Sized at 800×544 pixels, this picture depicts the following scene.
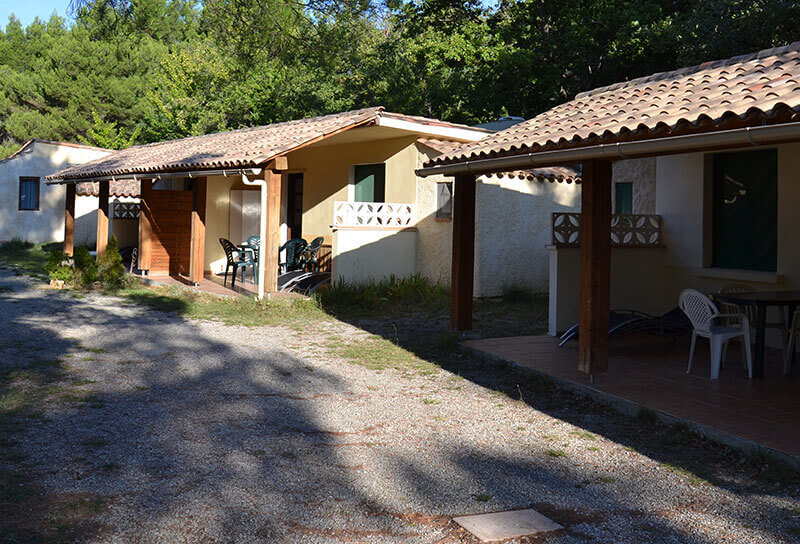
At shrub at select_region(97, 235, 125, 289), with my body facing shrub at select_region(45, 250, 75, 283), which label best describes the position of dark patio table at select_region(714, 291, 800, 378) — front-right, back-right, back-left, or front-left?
back-left

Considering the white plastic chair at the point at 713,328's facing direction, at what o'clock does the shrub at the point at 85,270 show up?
The shrub is roughly at 8 o'clock from the white plastic chair.

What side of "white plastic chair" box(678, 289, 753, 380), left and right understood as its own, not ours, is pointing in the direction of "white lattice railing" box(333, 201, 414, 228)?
left

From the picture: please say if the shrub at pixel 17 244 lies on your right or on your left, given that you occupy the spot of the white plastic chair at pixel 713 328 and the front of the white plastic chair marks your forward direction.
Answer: on your left

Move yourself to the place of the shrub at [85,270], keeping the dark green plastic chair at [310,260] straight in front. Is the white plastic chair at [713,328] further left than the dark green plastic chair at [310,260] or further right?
right

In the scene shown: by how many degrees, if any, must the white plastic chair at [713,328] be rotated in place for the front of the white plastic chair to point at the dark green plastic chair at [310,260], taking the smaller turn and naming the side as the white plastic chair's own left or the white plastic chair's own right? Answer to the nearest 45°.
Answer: approximately 90° to the white plastic chair's own left
